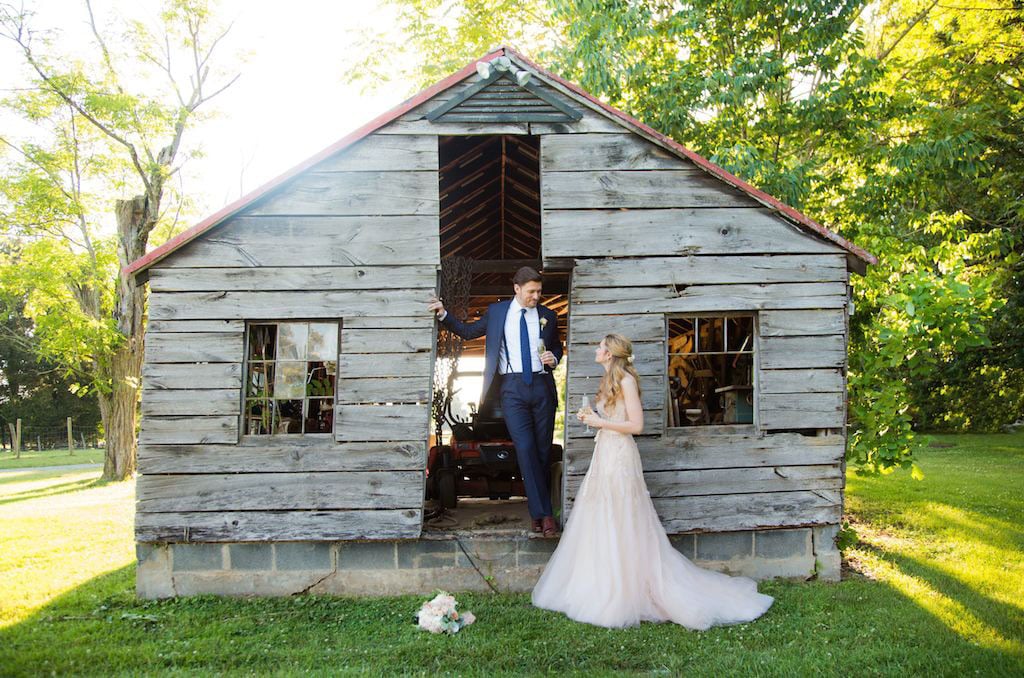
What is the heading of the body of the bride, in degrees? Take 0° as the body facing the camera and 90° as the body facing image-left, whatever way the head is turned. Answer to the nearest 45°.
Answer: approximately 90°

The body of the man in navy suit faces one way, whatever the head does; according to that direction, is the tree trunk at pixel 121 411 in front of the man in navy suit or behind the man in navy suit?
behind

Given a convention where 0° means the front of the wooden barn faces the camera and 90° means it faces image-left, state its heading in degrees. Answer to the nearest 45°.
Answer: approximately 0°

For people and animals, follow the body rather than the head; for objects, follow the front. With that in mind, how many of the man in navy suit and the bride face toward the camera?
1

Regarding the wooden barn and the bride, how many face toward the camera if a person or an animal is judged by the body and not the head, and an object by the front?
1

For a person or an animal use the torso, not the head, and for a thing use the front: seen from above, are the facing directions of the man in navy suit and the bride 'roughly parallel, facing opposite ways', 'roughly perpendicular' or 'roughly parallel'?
roughly perpendicular

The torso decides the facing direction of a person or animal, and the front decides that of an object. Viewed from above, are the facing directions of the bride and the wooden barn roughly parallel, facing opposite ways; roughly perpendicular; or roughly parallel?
roughly perpendicular
